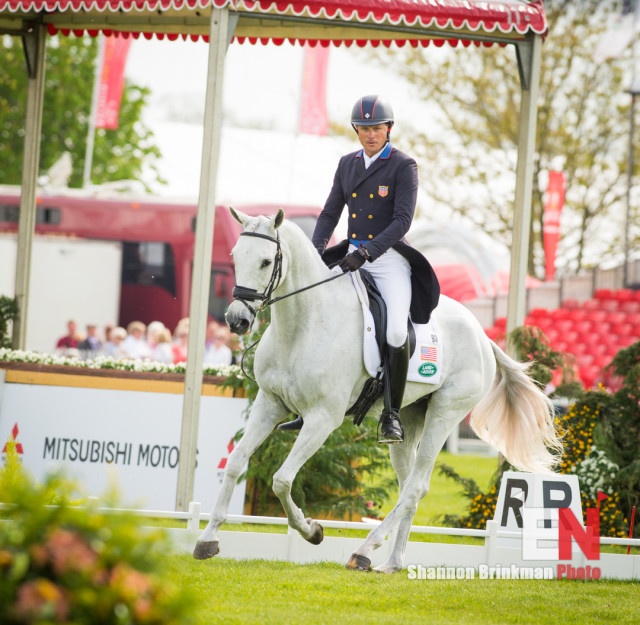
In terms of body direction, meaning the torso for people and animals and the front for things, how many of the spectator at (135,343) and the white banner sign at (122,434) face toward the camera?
2

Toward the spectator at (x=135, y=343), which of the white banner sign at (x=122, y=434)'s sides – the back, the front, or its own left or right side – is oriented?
back

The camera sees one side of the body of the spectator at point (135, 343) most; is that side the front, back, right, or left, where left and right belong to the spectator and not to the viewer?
front

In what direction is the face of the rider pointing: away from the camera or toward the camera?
toward the camera

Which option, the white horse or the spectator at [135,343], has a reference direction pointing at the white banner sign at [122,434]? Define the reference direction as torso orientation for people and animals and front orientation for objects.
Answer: the spectator

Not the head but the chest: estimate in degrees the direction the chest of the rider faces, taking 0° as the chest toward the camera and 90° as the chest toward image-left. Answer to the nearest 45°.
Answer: approximately 45°

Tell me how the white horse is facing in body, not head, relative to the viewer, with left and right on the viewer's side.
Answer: facing the viewer and to the left of the viewer

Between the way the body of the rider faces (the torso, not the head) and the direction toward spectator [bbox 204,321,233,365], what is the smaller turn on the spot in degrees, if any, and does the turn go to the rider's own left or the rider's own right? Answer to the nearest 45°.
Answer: approximately 135° to the rider's own right

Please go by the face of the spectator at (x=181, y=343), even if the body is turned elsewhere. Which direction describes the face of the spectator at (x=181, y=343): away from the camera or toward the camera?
toward the camera

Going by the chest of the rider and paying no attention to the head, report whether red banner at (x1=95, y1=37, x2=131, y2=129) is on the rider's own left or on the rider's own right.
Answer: on the rider's own right

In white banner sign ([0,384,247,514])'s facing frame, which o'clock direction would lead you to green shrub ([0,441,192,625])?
The green shrub is roughly at 12 o'clock from the white banner sign.

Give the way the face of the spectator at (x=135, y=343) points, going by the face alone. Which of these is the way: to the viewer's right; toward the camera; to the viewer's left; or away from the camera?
toward the camera

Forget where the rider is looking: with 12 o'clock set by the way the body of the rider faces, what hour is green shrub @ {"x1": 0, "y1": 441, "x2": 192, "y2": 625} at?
The green shrub is roughly at 11 o'clock from the rider.

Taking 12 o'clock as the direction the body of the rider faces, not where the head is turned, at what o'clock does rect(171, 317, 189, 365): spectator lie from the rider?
The spectator is roughly at 4 o'clock from the rider.

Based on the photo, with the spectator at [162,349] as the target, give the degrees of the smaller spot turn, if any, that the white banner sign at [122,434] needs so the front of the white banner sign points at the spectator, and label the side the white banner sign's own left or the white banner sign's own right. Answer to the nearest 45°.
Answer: approximately 180°

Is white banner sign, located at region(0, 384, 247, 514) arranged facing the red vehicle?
no

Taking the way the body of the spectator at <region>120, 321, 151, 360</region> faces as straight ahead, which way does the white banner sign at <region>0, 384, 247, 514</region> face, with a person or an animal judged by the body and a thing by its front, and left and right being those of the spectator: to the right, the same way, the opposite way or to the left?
the same way
